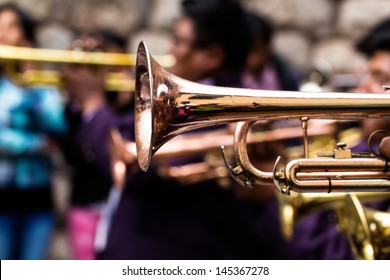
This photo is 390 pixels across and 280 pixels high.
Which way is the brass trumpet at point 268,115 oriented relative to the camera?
to the viewer's left

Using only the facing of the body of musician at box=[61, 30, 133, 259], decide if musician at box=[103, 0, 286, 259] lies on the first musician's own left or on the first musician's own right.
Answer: on the first musician's own left

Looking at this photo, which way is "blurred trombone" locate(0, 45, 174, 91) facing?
to the viewer's left

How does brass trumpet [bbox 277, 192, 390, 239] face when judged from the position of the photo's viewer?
facing to the left of the viewer

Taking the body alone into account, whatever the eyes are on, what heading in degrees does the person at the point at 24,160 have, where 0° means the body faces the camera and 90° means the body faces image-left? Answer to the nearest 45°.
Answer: approximately 45°

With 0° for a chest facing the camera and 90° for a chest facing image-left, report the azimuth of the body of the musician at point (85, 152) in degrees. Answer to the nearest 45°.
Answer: approximately 45°

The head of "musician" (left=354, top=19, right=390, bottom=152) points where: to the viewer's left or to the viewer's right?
to the viewer's left

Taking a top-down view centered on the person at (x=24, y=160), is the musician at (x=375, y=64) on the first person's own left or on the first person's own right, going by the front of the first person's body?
on the first person's own left

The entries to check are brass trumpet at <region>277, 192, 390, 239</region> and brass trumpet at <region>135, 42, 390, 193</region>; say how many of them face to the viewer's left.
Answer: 2
